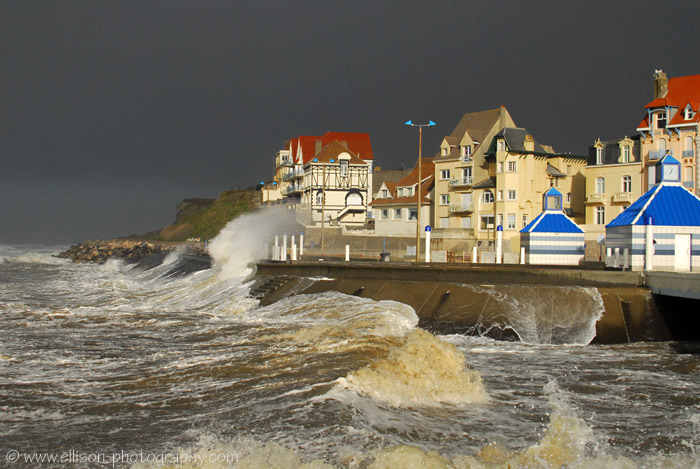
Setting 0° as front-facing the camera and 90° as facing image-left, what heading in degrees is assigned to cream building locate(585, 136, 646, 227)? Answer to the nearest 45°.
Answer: approximately 45°

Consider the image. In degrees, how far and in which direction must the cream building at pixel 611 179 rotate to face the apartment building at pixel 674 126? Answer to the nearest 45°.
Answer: approximately 135° to its left

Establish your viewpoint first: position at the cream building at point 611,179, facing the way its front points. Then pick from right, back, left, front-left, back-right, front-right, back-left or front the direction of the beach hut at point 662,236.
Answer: front-left

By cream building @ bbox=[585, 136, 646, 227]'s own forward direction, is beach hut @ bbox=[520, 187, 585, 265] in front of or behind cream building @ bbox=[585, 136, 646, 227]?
in front

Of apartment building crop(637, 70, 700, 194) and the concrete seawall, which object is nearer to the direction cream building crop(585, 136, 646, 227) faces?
the concrete seawall

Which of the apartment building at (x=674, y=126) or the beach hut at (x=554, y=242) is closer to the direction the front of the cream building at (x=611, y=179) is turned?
the beach hut

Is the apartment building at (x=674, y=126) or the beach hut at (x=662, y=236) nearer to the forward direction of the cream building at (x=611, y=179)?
the beach hut
